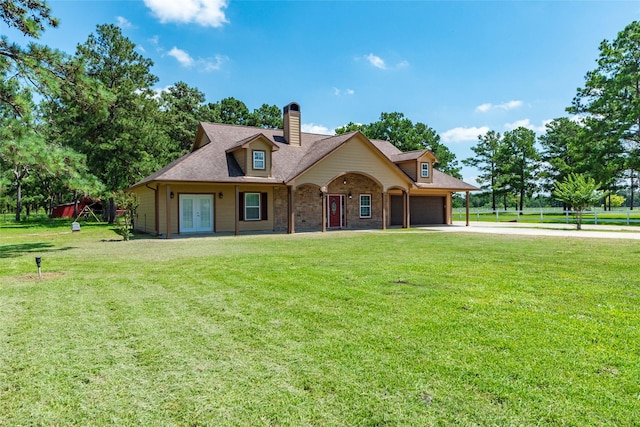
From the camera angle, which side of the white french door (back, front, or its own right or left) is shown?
front

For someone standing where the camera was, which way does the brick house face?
facing the viewer and to the right of the viewer

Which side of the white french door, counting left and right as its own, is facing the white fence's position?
left

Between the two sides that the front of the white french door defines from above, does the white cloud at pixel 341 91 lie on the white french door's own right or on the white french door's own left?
on the white french door's own left
